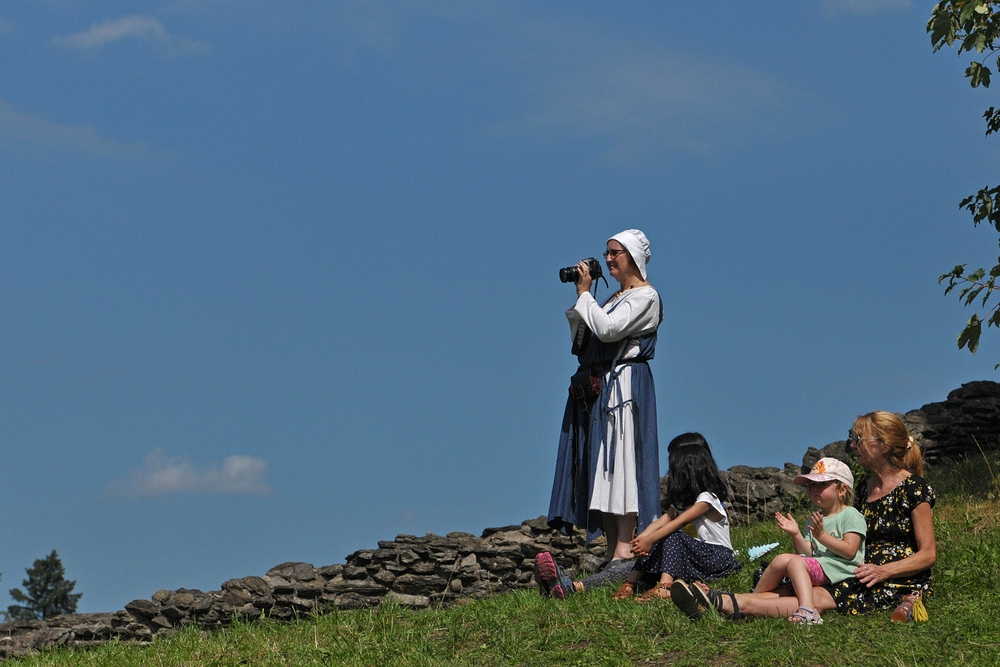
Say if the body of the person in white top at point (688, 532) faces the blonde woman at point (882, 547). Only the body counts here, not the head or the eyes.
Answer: no

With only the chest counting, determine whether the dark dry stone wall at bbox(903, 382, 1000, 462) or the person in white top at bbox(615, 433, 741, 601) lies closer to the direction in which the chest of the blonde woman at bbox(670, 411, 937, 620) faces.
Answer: the person in white top

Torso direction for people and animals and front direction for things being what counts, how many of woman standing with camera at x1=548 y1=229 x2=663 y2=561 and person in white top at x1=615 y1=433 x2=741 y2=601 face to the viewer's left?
2

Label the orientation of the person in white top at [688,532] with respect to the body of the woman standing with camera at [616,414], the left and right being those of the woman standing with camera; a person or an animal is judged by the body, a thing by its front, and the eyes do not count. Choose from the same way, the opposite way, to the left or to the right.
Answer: the same way

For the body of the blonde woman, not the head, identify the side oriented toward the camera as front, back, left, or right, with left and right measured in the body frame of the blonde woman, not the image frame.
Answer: left

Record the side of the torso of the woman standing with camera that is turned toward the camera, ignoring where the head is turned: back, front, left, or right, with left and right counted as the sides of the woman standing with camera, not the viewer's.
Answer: left

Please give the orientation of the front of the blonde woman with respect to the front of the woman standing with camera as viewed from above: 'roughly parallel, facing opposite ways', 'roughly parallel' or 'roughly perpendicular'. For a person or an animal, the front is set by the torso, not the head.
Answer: roughly parallel

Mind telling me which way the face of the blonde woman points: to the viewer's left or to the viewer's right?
to the viewer's left

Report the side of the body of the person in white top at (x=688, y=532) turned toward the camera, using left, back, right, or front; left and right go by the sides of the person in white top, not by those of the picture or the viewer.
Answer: left

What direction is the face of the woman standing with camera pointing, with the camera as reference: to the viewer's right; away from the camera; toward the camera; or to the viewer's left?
to the viewer's left

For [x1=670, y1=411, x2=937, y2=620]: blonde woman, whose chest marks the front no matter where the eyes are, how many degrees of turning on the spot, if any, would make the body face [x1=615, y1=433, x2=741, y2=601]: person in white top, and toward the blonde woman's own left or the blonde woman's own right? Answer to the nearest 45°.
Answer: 0° — they already face them

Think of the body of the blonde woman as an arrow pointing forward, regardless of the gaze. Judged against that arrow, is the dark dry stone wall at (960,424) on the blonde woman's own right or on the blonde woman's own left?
on the blonde woman's own right

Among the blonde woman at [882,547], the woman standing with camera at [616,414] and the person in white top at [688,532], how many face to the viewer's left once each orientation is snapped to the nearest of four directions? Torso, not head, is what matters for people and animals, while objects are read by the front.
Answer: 3

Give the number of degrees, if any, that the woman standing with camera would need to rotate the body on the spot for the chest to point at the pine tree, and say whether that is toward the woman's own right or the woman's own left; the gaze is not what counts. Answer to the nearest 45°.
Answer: approximately 45° to the woman's own right

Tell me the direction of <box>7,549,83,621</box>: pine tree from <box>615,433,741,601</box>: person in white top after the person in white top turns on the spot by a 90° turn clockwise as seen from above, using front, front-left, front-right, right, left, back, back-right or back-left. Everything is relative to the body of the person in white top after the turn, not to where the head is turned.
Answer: front-left
